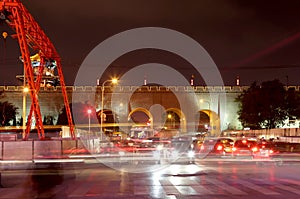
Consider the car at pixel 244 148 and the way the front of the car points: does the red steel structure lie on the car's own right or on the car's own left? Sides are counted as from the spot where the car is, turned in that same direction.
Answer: on the car's own left

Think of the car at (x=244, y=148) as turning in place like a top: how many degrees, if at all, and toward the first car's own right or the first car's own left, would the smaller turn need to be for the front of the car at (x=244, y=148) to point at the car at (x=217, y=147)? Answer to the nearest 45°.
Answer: approximately 45° to the first car's own left

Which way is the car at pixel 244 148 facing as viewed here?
away from the camera
